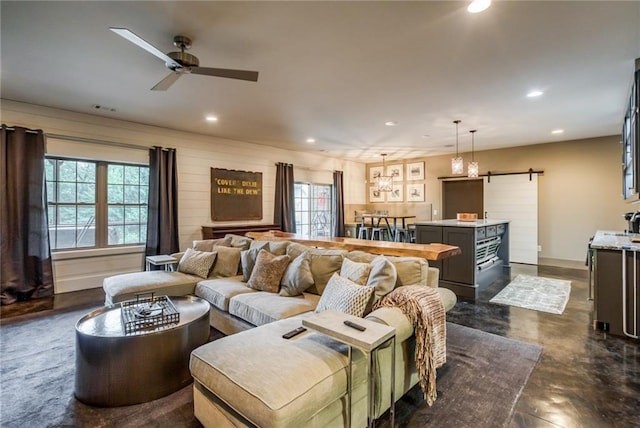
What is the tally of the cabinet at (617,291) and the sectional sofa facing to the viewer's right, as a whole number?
0

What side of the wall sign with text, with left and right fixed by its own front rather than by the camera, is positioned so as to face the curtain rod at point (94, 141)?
right

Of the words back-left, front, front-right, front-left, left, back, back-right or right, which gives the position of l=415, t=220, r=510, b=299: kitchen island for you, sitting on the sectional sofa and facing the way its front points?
back

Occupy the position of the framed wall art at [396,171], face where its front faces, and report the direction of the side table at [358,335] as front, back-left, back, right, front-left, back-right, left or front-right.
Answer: front-left

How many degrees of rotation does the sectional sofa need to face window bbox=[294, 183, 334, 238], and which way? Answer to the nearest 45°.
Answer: approximately 135° to its right

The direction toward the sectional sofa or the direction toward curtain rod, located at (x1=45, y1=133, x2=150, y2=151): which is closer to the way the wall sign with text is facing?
the sectional sofa

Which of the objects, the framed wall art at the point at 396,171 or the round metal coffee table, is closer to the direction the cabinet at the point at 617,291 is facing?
the round metal coffee table

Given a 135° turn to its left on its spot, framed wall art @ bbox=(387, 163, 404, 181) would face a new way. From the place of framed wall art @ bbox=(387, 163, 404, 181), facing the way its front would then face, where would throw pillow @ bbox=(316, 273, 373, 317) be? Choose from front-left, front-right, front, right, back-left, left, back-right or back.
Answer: right

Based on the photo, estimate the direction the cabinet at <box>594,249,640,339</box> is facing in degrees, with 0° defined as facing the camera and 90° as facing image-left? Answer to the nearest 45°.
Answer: approximately 45°

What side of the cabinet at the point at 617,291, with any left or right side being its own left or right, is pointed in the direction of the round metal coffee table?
front

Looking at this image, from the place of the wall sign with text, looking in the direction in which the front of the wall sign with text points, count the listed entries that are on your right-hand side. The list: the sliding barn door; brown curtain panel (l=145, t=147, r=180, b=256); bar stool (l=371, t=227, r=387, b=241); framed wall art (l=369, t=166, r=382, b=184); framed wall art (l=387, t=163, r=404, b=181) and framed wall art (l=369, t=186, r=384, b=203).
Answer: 1

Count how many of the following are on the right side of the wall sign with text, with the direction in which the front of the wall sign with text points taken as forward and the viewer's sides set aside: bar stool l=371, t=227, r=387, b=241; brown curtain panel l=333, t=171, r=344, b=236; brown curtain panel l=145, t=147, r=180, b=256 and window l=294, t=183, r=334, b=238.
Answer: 1

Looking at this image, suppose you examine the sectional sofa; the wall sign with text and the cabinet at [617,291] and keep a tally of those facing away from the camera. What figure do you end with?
0

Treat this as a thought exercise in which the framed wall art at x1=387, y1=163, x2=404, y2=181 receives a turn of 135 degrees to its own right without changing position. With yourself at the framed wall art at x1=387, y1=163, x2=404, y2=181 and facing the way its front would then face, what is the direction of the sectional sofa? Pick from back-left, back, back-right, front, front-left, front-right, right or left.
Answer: back

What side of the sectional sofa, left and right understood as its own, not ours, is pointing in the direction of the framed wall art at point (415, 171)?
back

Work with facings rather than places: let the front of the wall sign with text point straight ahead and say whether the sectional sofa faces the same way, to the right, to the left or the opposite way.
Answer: to the right

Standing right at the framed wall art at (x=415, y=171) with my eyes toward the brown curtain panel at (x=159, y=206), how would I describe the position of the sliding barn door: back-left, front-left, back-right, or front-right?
back-left

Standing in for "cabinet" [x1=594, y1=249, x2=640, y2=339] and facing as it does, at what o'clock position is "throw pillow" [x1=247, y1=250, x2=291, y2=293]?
The throw pillow is roughly at 12 o'clock from the cabinet.

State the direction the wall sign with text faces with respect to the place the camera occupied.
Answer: facing the viewer and to the right of the viewer

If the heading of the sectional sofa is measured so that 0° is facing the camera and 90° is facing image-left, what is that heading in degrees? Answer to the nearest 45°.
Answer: approximately 45°
